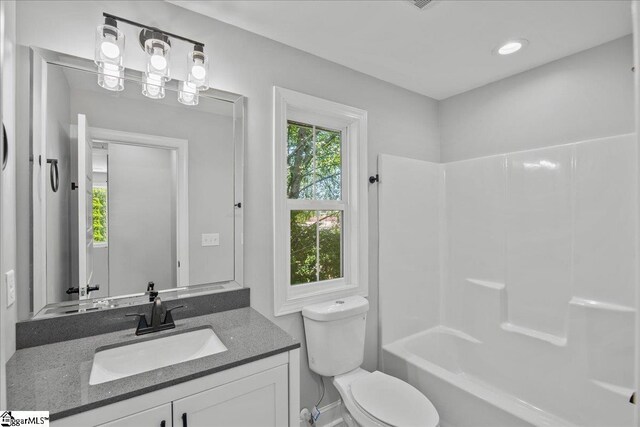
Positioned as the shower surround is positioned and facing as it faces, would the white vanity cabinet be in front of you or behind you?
in front

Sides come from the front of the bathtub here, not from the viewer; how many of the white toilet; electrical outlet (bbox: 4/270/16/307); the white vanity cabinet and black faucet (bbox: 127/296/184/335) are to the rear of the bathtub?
0

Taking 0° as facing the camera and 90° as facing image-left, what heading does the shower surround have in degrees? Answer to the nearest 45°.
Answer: approximately 45°

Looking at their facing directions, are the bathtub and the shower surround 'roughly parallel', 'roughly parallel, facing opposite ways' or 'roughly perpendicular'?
roughly parallel

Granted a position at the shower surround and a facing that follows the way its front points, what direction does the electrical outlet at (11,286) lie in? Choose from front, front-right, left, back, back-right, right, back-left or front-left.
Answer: front

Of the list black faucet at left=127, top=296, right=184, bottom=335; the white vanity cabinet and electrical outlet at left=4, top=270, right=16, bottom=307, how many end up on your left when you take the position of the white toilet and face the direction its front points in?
0

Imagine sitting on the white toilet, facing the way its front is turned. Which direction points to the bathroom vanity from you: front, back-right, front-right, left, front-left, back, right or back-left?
right

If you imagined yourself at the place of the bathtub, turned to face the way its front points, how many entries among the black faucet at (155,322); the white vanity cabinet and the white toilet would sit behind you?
0

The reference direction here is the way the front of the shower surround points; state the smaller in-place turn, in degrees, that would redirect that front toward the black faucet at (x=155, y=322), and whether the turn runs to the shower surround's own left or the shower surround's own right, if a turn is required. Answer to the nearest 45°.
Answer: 0° — it already faces it

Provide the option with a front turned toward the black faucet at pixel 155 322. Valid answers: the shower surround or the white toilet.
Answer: the shower surround

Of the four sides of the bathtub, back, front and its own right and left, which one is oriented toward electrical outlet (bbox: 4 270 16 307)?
front

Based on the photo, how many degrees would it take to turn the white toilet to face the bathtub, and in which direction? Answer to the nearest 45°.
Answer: approximately 45° to its left

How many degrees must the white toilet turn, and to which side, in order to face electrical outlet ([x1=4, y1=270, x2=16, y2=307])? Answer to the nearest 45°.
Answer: approximately 90° to its right

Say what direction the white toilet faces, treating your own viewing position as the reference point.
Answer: facing the viewer and to the right of the viewer

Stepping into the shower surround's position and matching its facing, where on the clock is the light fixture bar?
The light fixture bar is roughly at 12 o'clock from the shower surround.

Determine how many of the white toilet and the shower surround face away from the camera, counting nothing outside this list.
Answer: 0
